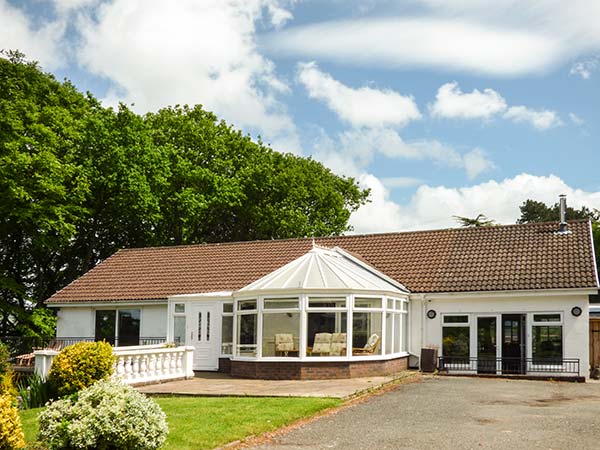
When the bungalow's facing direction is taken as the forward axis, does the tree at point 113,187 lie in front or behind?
behind

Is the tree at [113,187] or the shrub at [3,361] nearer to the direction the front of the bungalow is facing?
the shrub

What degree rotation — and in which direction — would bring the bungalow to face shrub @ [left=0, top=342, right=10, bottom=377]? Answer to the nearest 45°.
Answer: approximately 45° to its right

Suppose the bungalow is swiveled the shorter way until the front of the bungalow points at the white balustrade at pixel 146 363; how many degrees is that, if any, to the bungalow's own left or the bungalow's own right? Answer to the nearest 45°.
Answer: approximately 45° to the bungalow's own right

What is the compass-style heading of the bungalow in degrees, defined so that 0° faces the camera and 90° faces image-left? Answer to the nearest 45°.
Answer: approximately 0°
